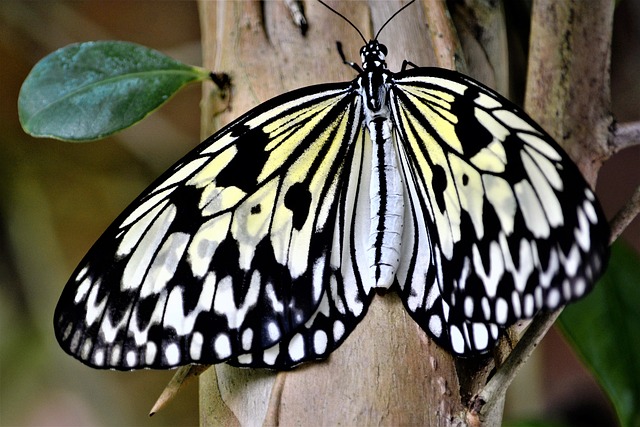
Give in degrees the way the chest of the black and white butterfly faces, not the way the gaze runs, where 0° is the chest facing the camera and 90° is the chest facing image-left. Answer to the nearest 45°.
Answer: approximately 180°
